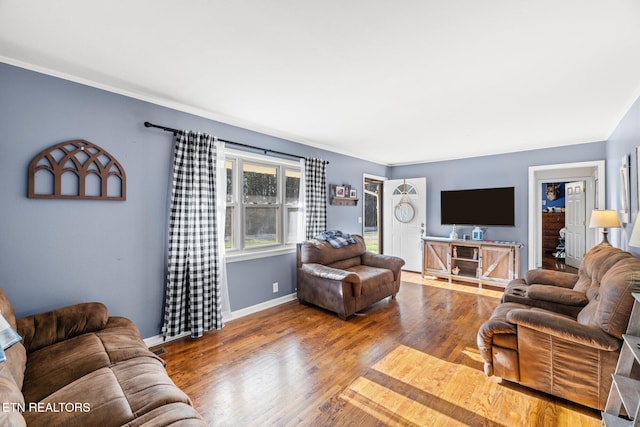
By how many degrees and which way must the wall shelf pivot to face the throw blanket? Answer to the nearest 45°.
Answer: approximately 45° to its right

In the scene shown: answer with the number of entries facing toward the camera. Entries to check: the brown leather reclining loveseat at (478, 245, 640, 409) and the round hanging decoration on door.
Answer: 1

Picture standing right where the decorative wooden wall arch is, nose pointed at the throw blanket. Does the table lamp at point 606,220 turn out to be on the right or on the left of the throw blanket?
right

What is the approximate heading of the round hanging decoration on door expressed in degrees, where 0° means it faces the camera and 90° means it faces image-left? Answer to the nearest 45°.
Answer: approximately 0°

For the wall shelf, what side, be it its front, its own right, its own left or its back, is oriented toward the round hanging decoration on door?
left

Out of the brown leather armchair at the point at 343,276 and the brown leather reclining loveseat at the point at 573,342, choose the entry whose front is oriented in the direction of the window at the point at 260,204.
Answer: the brown leather reclining loveseat at the point at 573,342

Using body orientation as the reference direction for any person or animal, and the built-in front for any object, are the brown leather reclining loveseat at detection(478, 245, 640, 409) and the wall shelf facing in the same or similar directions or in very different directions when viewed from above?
very different directions

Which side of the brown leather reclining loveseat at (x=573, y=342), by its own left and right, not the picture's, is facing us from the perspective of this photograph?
left

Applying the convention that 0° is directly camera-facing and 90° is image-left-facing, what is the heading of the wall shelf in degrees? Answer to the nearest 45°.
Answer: approximately 315°

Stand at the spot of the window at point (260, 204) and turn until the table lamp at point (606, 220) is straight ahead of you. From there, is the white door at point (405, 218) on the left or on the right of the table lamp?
left

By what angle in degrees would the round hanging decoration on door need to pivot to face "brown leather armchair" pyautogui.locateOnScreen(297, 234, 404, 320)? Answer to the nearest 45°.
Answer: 0° — it already faces it

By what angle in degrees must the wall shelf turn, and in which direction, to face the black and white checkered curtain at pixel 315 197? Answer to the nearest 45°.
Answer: approximately 90° to its right

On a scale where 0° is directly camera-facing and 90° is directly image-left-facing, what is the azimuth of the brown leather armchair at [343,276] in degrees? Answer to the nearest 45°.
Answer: approximately 315°
